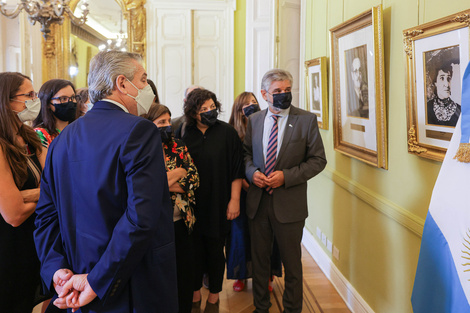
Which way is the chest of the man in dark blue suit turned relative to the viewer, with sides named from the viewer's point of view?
facing away from the viewer and to the right of the viewer

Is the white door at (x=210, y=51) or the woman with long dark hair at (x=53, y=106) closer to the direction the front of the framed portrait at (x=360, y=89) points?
the woman with long dark hair

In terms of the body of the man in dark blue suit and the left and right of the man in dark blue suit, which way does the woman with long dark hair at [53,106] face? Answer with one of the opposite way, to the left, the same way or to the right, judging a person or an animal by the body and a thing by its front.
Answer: to the right

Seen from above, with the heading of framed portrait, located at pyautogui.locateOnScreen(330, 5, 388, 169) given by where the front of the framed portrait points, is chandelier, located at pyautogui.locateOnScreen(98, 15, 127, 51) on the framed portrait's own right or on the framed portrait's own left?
on the framed portrait's own right

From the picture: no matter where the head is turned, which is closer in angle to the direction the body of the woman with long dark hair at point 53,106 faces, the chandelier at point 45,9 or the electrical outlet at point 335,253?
the electrical outlet

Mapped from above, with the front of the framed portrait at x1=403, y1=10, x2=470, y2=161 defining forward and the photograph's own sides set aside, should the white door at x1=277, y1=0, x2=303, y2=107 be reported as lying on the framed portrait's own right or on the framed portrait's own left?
on the framed portrait's own right
